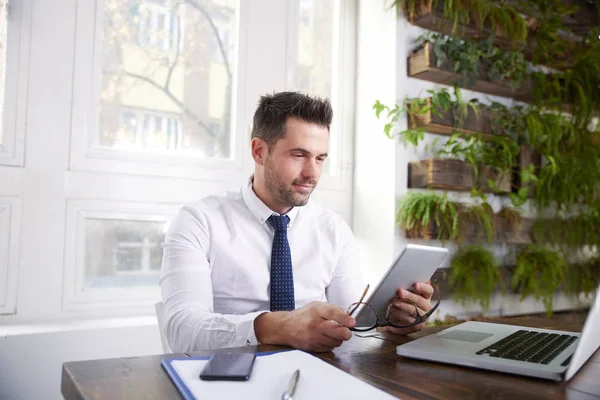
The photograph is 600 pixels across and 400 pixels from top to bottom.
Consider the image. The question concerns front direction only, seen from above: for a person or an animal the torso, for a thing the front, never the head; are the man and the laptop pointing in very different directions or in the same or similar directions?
very different directions

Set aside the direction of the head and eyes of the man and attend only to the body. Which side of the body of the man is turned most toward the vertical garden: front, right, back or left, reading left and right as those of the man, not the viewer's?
left

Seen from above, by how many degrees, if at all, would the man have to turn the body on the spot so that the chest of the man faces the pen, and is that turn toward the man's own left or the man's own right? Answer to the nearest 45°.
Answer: approximately 45° to the man's own right

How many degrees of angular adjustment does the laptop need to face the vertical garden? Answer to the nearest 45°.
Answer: approximately 45° to its right

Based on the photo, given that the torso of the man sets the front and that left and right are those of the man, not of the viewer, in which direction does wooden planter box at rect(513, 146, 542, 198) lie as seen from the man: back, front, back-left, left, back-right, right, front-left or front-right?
left

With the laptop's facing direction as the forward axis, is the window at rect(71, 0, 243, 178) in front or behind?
in front

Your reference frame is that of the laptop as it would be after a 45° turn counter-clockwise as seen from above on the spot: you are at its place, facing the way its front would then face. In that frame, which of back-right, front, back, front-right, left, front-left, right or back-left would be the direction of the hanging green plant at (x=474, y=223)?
right

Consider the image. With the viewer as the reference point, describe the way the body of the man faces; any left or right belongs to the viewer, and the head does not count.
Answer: facing the viewer and to the right of the viewer

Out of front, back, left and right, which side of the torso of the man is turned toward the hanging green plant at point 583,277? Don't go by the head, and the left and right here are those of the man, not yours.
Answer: left

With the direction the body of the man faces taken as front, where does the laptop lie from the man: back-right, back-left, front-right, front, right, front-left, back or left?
front

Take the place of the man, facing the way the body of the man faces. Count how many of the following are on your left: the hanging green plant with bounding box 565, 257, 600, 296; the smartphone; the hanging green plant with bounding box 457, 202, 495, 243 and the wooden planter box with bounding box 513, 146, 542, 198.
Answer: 3

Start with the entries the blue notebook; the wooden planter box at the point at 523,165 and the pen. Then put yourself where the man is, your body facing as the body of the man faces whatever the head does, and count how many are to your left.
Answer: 1

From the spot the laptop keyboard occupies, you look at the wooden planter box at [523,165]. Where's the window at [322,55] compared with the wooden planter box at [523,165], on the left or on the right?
left

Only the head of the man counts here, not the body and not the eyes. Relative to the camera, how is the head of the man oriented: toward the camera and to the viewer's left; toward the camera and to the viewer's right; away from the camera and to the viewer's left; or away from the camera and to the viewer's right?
toward the camera and to the viewer's right
